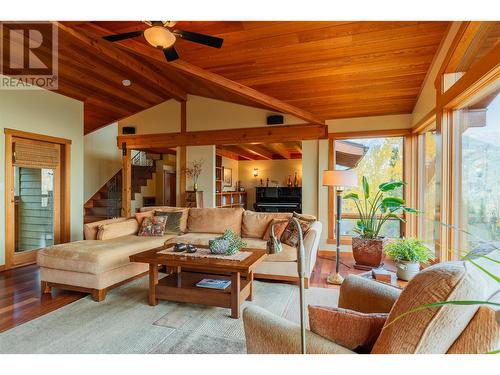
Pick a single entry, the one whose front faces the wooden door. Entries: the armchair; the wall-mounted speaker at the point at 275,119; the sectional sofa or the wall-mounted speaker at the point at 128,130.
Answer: the armchair

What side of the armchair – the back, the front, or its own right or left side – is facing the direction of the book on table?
front

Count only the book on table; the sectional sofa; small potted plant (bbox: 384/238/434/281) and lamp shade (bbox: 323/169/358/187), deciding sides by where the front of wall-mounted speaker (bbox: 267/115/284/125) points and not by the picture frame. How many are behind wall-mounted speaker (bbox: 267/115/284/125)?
0

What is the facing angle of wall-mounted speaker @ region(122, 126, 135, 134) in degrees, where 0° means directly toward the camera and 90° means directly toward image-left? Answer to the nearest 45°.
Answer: approximately 0°

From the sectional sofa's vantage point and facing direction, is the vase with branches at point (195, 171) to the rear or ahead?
to the rear

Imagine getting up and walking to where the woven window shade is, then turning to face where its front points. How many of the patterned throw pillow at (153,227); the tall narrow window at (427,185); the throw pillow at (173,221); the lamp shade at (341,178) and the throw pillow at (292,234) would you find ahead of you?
5

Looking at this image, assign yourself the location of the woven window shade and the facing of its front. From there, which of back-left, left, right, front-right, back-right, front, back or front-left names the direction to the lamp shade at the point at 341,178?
front

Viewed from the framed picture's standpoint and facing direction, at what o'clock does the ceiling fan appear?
The ceiling fan is roughly at 12 o'clock from the framed picture.

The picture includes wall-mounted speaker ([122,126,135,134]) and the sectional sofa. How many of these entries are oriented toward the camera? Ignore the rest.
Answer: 2

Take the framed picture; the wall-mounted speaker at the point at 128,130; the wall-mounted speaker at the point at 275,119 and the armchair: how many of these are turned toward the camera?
3

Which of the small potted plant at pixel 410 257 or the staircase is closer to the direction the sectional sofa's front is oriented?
the small potted plant

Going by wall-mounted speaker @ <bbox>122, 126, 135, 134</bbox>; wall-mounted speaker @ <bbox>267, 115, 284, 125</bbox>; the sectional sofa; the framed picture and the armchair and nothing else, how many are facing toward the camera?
4

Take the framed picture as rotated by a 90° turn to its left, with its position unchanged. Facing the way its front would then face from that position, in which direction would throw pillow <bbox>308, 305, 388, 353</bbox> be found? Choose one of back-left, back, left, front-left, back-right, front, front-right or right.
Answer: right

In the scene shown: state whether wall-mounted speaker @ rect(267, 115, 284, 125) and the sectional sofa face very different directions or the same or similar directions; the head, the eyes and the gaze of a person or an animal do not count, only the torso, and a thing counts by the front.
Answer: same or similar directions

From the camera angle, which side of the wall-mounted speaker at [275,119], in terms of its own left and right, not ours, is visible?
front

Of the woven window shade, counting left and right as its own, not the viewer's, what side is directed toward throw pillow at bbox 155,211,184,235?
front

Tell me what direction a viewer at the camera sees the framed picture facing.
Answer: facing the viewer

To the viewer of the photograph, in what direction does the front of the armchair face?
facing away from the viewer and to the left of the viewer
